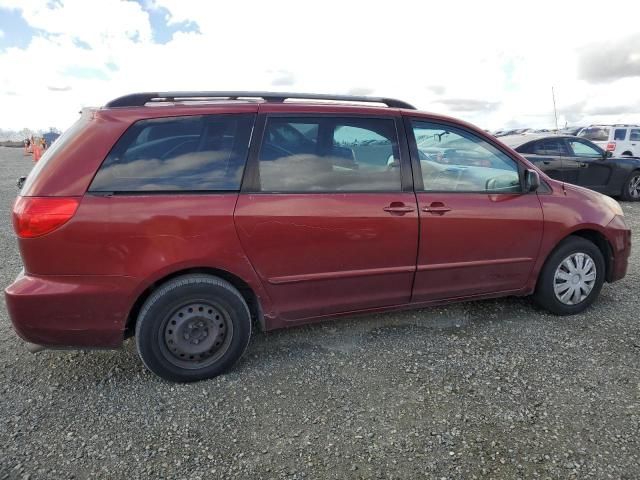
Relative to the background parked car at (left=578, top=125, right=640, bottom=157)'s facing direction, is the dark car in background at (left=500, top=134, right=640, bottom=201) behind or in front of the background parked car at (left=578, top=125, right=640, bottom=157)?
behind

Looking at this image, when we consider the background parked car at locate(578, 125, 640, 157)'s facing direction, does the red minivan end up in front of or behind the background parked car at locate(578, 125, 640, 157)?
behind

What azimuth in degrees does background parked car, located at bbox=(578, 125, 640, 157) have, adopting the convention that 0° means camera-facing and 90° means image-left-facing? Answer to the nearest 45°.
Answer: approximately 225°
